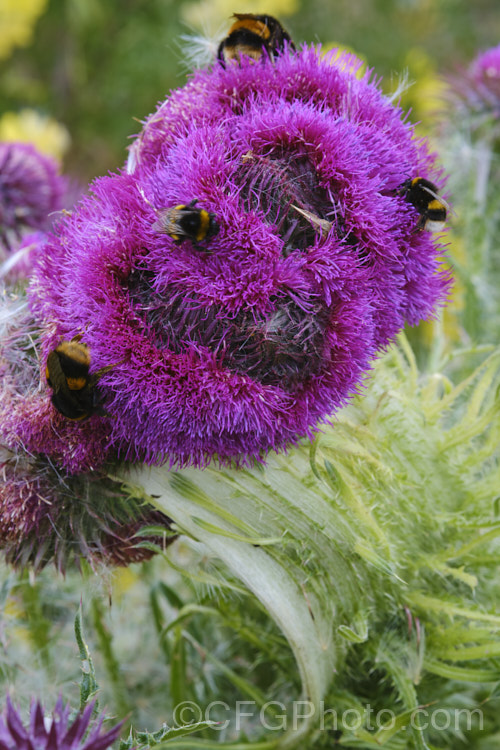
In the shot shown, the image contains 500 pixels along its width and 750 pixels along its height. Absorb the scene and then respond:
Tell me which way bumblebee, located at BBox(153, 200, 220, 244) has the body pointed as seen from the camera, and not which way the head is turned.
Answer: to the viewer's right

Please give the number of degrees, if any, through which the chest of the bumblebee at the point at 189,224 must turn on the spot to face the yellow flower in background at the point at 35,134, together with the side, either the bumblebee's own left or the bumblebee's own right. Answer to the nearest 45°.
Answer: approximately 90° to the bumblebee's own left

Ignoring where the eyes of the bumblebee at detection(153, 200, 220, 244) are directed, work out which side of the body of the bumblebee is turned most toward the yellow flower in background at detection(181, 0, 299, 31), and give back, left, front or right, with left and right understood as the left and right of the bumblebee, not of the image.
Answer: left

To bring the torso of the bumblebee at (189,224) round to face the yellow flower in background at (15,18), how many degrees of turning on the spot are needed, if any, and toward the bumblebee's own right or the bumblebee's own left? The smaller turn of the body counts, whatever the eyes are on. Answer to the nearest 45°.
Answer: approximately 135° to the bumblebee's own left
